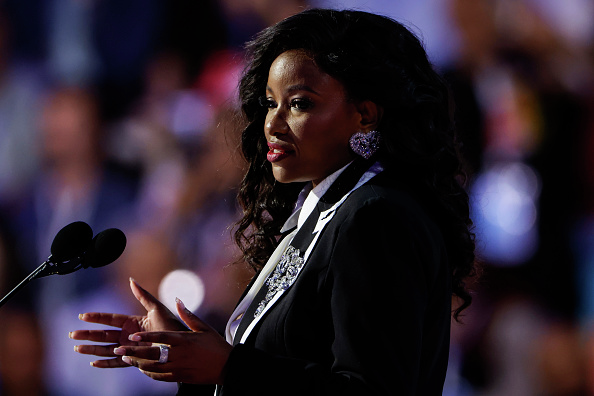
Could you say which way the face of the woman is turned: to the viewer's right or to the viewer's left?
to the viewer's left

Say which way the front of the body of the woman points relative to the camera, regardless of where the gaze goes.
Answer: to the viewer's left

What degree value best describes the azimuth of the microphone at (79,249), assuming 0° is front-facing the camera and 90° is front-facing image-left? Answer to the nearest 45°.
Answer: approximately 270°

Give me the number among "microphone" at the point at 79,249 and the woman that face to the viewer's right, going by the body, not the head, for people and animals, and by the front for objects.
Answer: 1

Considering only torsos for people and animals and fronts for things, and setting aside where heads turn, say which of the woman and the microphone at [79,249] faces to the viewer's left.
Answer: the woman

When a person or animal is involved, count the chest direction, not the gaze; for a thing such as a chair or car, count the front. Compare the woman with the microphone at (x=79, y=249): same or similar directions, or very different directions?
very different directions
